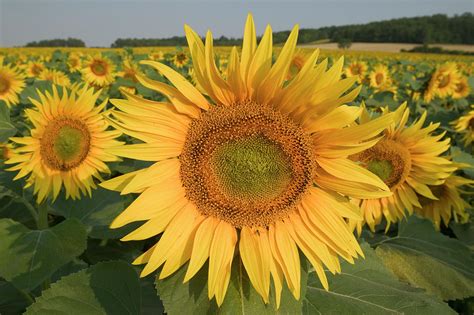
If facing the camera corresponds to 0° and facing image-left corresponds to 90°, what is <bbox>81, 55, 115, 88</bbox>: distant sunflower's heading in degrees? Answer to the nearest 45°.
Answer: approximately 0°

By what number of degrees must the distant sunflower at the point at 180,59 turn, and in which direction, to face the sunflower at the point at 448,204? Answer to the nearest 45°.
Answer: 0° — it already faces it

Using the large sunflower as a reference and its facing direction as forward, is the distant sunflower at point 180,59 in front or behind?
behind

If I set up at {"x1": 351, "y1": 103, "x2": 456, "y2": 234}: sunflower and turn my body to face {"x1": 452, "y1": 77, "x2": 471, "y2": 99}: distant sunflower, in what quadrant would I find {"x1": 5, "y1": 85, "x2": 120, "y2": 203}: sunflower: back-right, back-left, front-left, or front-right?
back-left

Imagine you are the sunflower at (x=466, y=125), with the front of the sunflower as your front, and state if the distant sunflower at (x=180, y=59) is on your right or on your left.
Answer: on your right

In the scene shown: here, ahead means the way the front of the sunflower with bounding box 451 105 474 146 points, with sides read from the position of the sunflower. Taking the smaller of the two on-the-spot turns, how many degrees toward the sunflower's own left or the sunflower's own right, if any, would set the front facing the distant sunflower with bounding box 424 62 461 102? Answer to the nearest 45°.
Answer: approximately 180°

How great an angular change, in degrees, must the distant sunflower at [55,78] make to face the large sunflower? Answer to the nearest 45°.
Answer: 0° — it already faces it

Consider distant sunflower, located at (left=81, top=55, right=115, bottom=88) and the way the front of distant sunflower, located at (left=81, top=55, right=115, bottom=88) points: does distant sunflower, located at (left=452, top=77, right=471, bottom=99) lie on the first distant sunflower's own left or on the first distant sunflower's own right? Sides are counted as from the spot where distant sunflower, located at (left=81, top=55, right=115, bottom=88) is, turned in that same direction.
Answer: on the first distant sunflower's own left
